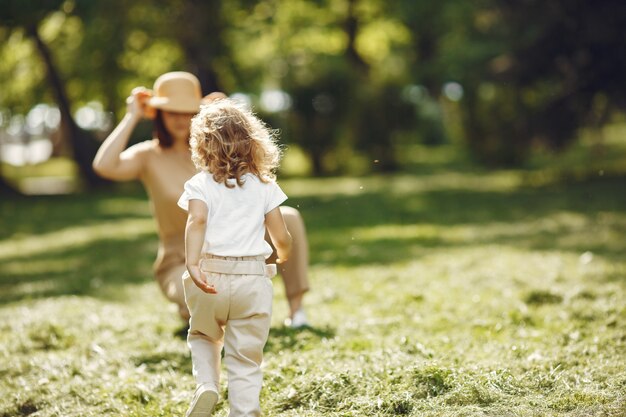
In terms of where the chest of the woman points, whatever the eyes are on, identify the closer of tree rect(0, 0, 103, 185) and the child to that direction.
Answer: the child

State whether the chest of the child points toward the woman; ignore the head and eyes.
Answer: yes

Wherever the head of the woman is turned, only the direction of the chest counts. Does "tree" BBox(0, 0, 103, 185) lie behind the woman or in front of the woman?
behind

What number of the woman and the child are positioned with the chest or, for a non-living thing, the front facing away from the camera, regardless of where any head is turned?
1

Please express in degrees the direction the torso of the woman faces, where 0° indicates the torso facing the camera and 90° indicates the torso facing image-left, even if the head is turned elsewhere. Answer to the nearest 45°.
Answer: approximately 315°

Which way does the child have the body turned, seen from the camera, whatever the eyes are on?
away from the camera

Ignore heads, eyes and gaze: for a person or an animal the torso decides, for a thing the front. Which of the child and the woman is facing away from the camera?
the child

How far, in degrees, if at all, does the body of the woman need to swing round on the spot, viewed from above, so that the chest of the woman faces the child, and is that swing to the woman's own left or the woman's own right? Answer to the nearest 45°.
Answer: approximately 45° to the woman's own right

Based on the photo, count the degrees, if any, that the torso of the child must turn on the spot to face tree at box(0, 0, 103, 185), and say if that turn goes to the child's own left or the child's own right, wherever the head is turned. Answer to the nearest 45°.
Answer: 0° — they already face it
